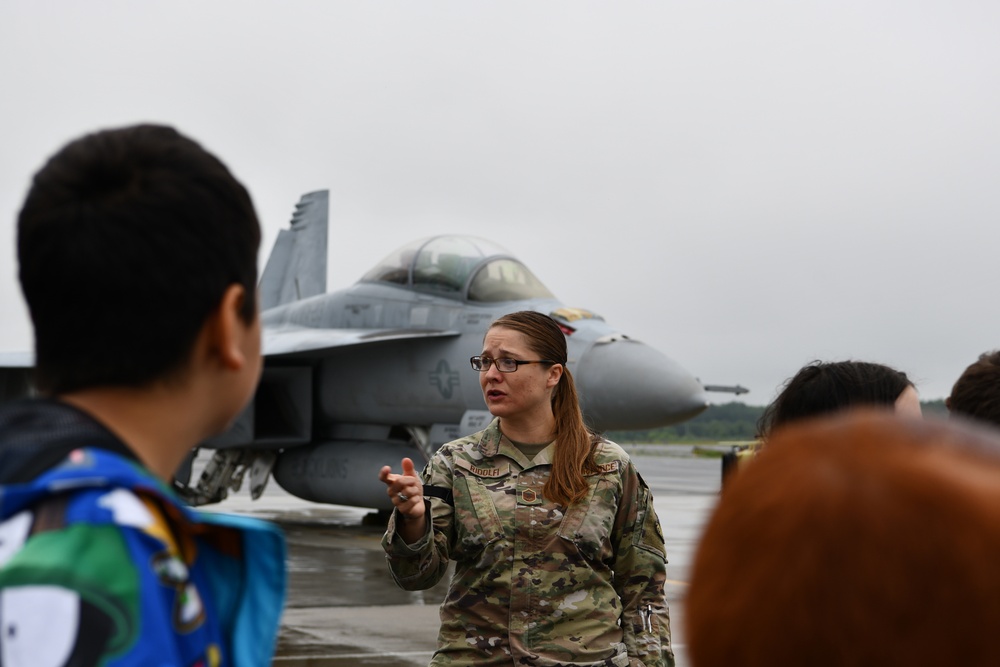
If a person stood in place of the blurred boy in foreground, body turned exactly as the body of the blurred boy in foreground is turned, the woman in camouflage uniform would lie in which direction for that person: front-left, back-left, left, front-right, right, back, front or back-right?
front

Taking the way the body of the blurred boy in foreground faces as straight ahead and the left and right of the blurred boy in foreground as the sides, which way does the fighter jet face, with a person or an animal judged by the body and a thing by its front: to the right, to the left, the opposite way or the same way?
to the right

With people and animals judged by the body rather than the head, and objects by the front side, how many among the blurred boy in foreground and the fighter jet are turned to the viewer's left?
0

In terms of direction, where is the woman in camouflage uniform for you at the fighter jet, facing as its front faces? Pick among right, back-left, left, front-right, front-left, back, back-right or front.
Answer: front-right

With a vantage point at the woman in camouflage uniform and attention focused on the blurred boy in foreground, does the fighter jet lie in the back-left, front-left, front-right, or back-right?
back-right

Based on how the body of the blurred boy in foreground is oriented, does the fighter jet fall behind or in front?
in front

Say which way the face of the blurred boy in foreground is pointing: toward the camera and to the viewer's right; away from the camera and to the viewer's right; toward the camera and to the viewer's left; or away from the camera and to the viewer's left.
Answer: away from the camera and to the viewer's right

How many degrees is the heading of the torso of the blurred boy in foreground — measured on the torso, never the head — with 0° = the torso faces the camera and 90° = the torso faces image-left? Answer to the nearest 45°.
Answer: approximately 225°

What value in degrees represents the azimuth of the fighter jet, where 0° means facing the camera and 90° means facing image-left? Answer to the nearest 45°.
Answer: approximately 315°

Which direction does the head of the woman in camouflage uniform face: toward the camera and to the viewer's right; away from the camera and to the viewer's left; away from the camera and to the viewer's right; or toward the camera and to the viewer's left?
toward the camera and to the viewer's left

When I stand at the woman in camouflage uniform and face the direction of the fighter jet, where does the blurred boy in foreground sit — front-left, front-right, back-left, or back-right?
back-left

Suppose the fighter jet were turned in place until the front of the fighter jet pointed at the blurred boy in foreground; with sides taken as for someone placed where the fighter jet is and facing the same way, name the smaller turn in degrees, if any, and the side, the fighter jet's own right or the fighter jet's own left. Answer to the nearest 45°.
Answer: approximately 45° to the fighter jet's own right
